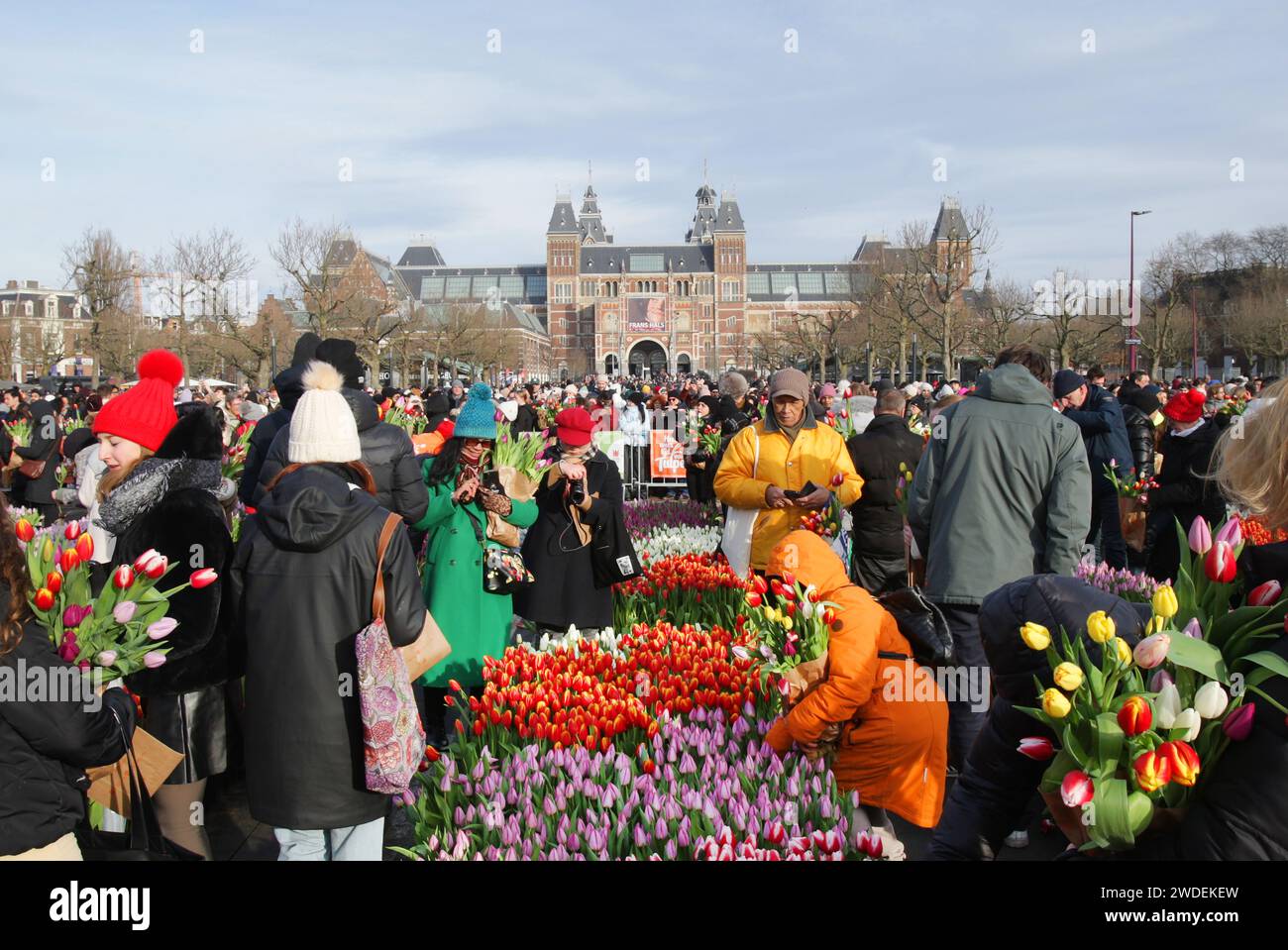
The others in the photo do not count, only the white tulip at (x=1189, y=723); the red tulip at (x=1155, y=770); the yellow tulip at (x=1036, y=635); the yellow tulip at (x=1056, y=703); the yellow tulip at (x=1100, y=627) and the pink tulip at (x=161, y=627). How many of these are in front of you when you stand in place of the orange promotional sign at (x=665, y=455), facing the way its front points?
6

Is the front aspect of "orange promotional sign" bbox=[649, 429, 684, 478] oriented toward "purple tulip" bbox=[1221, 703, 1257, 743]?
yes

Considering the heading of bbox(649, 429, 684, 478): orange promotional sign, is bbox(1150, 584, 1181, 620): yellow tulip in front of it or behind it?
in front

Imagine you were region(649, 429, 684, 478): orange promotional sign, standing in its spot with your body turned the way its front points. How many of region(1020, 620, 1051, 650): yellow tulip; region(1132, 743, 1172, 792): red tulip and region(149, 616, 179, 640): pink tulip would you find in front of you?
3

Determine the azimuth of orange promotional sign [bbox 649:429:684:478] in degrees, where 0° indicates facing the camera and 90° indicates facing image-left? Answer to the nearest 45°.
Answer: approximately 0°

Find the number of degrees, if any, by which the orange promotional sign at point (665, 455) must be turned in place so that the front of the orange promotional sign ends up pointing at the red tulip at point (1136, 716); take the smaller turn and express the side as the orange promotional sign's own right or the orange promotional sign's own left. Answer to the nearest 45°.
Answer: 0° — it already faces it
